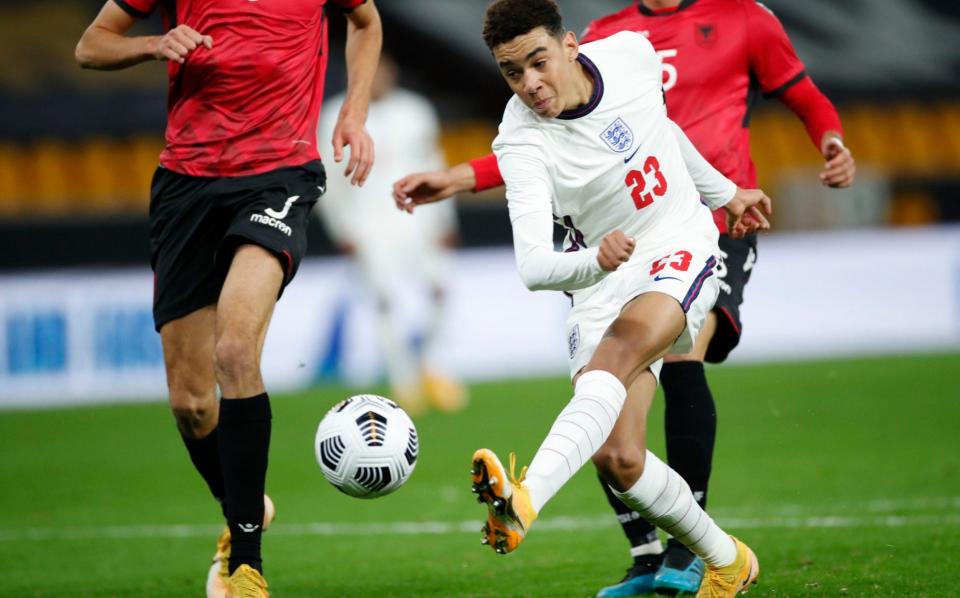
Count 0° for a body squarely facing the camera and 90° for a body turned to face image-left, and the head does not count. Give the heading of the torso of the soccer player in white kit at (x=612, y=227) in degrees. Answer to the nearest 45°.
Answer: approximately 45°

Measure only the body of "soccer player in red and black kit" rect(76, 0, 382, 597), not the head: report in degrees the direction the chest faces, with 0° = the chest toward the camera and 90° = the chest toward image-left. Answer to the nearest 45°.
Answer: approximately 0°

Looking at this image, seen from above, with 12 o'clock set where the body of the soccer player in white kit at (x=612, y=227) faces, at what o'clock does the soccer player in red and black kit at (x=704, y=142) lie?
The soccer player in red and black kit is roughly at 5 o'clock from the soccer player in white kit.

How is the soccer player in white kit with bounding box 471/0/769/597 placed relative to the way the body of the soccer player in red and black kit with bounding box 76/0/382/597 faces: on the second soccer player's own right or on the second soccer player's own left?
on the second soccer player's own left

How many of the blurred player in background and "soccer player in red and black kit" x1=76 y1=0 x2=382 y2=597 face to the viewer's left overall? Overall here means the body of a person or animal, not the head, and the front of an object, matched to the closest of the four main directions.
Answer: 0

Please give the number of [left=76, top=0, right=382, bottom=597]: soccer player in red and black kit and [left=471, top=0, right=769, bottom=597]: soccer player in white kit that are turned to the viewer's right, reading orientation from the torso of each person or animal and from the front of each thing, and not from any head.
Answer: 0

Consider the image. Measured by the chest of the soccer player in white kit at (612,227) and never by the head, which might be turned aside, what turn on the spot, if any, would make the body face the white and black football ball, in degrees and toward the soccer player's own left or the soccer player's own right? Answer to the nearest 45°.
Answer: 0° — they already face it

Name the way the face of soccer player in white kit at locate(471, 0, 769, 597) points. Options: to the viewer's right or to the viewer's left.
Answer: to the viewer's left

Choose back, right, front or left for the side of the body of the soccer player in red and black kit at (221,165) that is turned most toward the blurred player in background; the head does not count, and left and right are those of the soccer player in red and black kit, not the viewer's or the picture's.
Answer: back

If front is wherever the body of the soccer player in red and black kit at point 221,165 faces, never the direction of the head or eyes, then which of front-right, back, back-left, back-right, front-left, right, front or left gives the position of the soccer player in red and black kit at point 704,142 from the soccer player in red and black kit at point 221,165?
left
